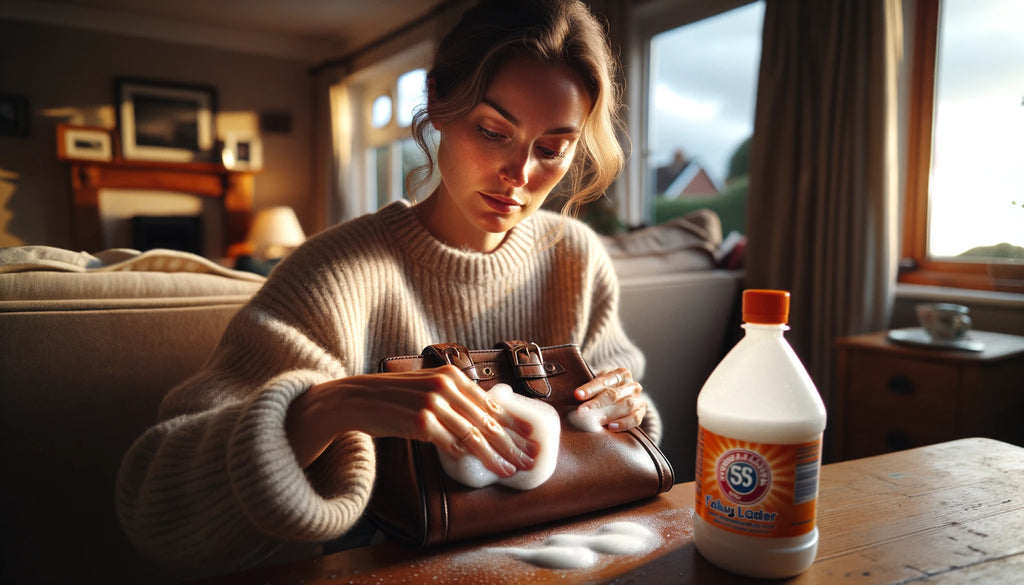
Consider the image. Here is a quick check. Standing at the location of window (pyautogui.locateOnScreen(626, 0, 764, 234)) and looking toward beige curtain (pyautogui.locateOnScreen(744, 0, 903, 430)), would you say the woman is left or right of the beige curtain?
right

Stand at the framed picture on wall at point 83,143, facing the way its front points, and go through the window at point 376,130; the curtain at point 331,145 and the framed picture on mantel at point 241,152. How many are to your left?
3
